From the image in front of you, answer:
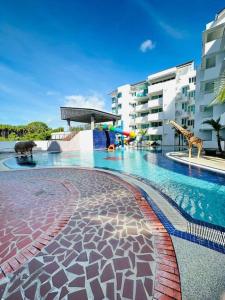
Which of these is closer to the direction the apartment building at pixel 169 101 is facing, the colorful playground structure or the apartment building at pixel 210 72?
the colorful playground structure

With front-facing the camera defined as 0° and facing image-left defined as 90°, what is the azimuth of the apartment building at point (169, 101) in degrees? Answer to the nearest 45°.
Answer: approximately 45°

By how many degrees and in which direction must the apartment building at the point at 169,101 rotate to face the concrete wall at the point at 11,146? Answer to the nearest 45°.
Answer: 0° — it already faces it

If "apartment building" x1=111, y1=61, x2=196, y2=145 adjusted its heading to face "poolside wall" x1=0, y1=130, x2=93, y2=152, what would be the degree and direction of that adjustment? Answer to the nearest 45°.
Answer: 0° — it already faces it

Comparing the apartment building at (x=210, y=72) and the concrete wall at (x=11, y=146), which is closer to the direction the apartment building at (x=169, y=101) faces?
the concrete wall

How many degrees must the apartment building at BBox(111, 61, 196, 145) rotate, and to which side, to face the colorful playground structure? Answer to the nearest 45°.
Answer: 0° — it already faces it

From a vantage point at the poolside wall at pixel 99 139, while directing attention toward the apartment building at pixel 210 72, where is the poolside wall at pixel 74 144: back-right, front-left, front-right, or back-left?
back-right
